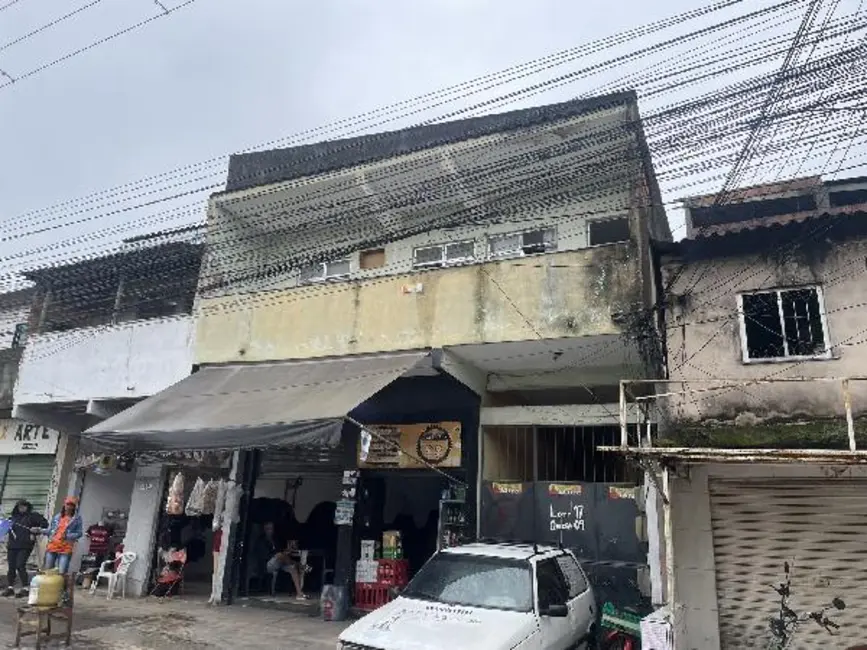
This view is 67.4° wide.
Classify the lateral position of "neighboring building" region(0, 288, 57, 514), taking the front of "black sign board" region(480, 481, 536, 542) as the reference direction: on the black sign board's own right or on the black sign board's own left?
on the black sign board's own right

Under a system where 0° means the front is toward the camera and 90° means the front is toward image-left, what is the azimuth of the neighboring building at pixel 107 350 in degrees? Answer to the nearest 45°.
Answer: approximately 0°

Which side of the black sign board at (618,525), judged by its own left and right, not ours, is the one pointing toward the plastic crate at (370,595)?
right

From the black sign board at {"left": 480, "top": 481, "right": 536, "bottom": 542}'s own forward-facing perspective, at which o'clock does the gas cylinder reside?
The gas cylinder is roughly at 2 o'clock from the black sign board.

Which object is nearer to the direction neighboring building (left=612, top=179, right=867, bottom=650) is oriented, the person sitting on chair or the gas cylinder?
the gas cylinder

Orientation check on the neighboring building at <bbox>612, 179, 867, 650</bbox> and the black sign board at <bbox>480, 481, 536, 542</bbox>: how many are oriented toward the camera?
2

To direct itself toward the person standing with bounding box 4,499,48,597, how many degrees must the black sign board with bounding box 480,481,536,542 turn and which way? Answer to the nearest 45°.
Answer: approximately 90° to its right

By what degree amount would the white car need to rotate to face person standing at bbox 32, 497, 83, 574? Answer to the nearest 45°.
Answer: approximately 90° to its right

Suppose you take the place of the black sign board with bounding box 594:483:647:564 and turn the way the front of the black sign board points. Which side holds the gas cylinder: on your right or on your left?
on your right
